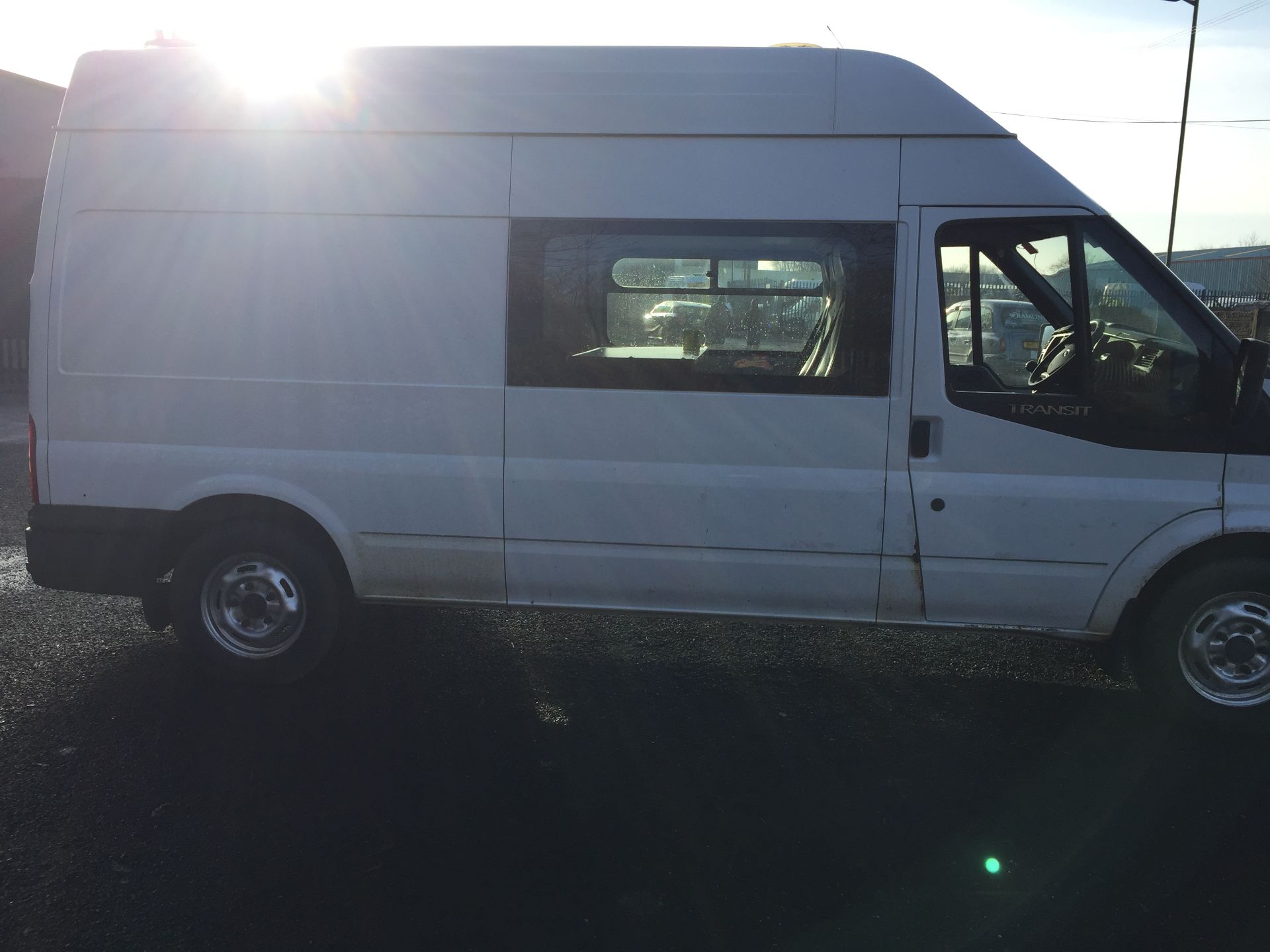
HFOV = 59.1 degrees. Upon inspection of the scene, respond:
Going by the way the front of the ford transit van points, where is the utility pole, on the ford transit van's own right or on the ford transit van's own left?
on the ford transit van's own left

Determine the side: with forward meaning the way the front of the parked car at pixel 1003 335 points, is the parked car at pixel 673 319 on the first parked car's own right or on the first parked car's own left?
on the first parked car's own left

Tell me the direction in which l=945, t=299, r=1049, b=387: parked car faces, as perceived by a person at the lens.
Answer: facing away from the viewer and to the left of the viewer

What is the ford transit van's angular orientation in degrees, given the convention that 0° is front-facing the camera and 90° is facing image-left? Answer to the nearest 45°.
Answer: approximately 270°
